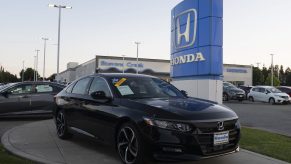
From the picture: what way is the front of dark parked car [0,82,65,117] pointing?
to the viewer's left

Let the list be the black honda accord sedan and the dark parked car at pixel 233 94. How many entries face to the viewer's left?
0

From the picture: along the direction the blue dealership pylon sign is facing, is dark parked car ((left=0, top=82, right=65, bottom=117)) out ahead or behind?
ahead

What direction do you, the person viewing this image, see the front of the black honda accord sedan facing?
facing the viewer and to the right of the viewer

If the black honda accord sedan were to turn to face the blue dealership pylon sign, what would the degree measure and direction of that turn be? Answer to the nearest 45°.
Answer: approximately 135° to its left

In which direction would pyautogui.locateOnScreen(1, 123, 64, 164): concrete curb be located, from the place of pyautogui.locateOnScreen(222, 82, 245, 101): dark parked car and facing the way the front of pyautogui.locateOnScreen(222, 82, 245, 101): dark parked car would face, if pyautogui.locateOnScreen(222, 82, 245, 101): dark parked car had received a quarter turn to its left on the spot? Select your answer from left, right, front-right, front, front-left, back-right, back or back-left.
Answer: back-right

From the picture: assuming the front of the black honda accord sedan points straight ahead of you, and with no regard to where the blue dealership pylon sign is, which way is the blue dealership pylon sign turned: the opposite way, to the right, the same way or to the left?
to the right

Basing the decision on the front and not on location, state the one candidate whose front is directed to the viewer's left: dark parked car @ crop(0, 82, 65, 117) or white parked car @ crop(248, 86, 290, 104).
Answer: the dark parked car

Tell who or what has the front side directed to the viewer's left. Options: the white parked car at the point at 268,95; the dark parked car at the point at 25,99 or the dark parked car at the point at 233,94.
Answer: the dark parked car at the point at 25,99
